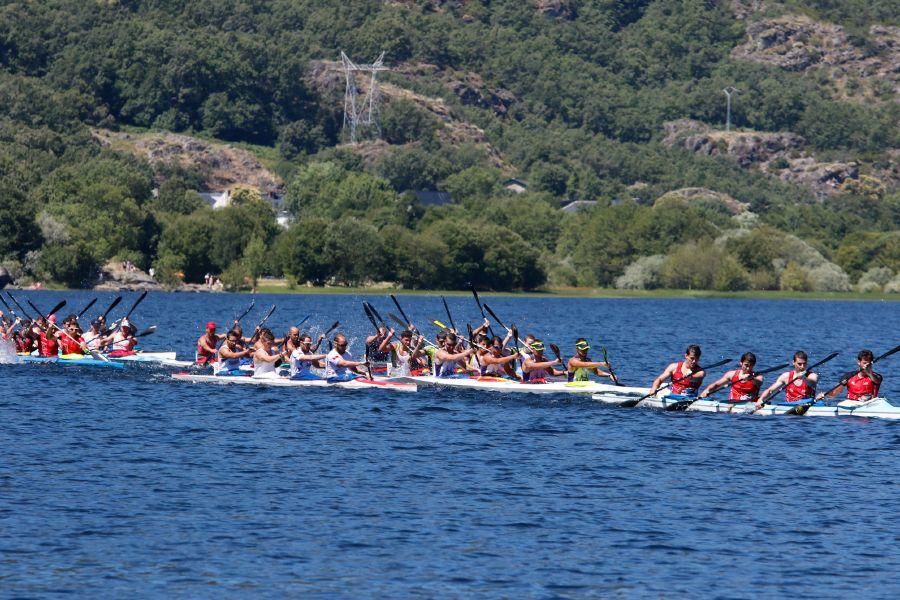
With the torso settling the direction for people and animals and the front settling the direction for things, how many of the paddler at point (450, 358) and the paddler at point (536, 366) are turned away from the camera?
0

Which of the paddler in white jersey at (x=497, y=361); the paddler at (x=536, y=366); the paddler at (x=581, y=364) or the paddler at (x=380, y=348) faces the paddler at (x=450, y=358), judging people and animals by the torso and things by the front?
the paddler at (x=380, y=348)

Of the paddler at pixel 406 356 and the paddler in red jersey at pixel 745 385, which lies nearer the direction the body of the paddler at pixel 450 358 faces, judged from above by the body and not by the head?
the paddler in red jersey

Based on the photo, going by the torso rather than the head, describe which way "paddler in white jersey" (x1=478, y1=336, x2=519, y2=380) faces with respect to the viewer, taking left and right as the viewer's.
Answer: facing the viewer and to the right of the viewer

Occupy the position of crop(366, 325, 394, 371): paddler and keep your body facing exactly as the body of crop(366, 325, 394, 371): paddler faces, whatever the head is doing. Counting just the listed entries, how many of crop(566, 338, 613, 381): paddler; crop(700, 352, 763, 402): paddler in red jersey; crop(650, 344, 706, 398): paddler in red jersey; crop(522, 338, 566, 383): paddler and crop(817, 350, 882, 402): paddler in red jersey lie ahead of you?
5

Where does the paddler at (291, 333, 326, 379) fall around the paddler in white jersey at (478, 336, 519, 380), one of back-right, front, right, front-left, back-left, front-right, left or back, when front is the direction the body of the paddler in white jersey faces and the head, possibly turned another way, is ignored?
back-right

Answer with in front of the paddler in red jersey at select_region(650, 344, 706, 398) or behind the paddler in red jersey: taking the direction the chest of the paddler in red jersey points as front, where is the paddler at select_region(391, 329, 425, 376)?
behind

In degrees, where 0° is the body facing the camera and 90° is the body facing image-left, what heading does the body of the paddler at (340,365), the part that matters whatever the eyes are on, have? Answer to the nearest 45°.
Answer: approximately 315°

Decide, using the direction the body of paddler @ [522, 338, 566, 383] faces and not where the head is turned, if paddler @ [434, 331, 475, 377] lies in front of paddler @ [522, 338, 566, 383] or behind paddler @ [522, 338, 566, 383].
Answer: behind

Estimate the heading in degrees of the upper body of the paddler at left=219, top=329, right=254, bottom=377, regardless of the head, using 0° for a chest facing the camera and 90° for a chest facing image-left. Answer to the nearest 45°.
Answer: approximately 315°

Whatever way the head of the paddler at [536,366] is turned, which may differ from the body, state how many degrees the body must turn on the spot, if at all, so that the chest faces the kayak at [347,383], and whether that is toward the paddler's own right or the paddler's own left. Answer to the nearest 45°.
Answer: approximately 135° to the paddler's own right

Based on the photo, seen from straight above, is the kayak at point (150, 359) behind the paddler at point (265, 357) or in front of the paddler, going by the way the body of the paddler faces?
behind

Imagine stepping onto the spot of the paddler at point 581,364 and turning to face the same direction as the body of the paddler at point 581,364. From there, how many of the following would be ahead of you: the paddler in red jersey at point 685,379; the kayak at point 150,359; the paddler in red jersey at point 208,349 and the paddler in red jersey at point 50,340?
1
